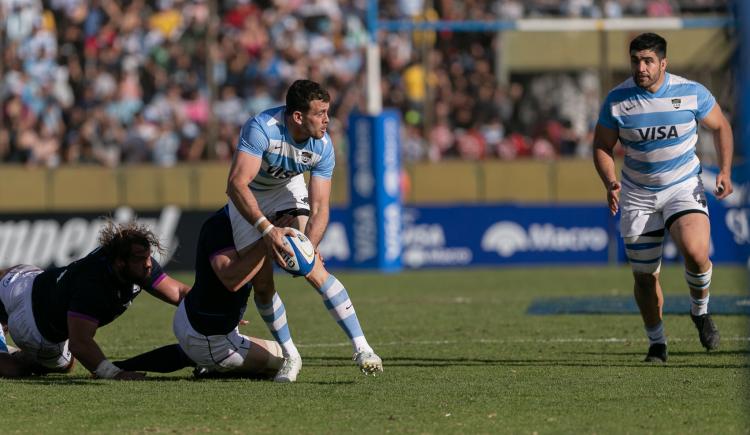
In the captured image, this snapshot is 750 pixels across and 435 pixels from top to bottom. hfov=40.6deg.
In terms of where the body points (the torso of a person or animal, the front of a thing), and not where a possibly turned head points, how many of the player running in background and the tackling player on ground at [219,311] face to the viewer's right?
1

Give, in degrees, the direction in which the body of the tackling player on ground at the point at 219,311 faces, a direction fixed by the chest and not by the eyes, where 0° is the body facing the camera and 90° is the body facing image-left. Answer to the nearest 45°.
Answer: approximately 270°

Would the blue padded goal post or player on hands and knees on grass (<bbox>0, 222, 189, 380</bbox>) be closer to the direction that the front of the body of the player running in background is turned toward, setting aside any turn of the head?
the player on hands and knees on grass

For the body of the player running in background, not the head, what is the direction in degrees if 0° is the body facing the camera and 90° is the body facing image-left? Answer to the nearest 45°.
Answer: approximately 0°

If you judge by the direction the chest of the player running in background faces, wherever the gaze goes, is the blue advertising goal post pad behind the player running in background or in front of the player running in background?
behind

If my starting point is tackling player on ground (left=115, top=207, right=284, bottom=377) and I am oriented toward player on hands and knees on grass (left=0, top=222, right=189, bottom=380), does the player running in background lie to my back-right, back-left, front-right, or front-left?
back-right

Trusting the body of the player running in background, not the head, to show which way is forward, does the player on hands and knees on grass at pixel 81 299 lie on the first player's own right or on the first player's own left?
on the first player's own right

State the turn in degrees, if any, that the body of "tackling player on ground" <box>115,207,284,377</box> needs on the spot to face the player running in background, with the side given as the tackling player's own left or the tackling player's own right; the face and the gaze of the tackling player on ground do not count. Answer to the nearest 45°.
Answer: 0° — they already face them
